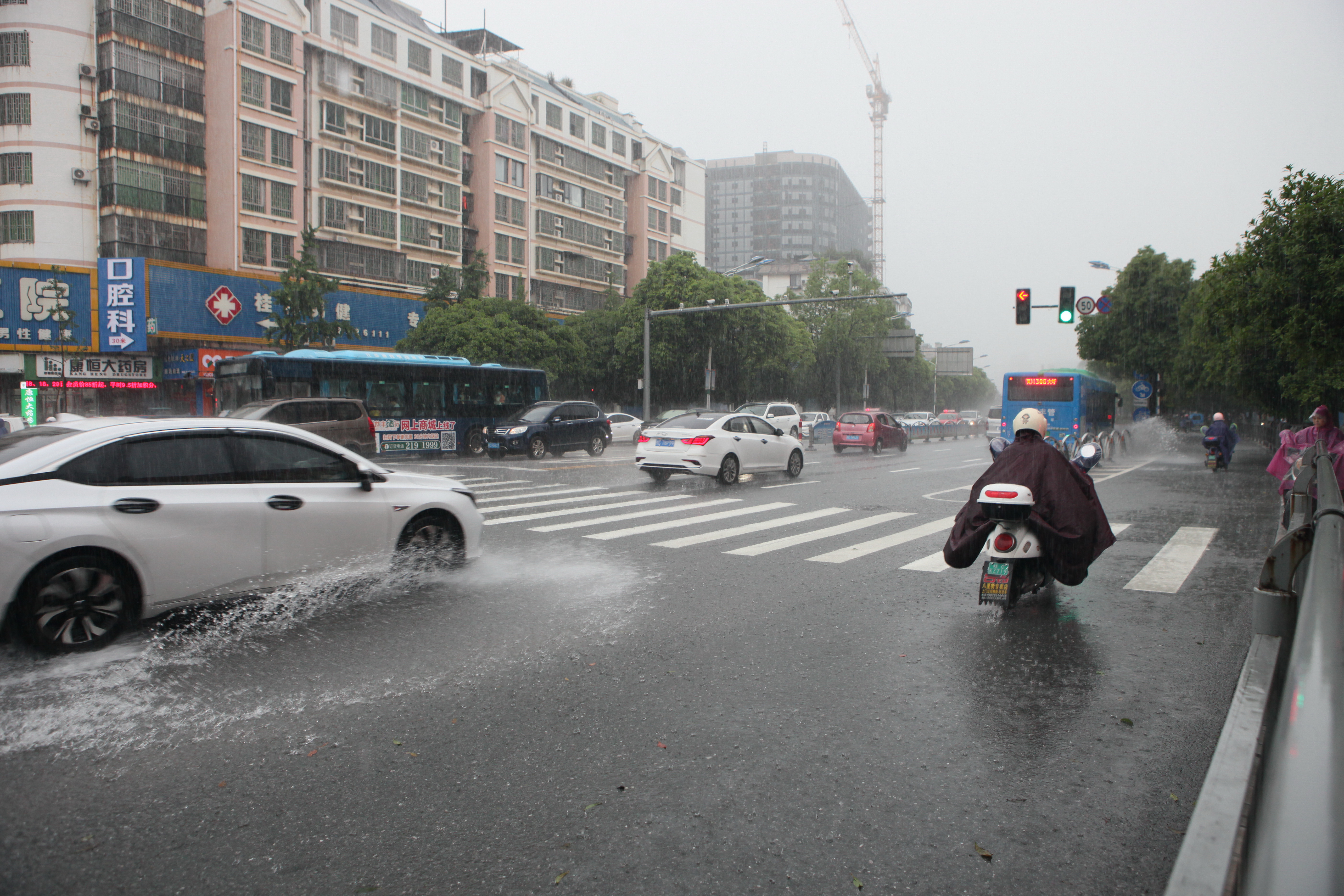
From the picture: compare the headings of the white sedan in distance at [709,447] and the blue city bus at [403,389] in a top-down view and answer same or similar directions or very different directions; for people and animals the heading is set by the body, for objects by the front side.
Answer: very different directions

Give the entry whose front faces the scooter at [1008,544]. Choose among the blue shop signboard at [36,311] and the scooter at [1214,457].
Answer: the blue shop signboard

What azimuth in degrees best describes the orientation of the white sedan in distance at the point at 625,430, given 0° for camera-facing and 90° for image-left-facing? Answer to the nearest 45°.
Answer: approximately 45°

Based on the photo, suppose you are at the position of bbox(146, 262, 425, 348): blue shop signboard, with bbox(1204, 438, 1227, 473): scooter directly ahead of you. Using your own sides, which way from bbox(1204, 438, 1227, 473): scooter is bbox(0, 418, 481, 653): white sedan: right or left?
right

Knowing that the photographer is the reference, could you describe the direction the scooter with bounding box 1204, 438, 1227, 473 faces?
facing away from the viewer

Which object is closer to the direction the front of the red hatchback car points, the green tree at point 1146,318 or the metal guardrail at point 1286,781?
the green tree

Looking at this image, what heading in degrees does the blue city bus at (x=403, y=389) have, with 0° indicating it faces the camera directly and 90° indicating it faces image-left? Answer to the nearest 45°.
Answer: approximately 45°

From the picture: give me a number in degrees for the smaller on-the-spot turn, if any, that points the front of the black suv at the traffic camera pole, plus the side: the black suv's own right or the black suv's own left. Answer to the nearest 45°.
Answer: approximately 180°
